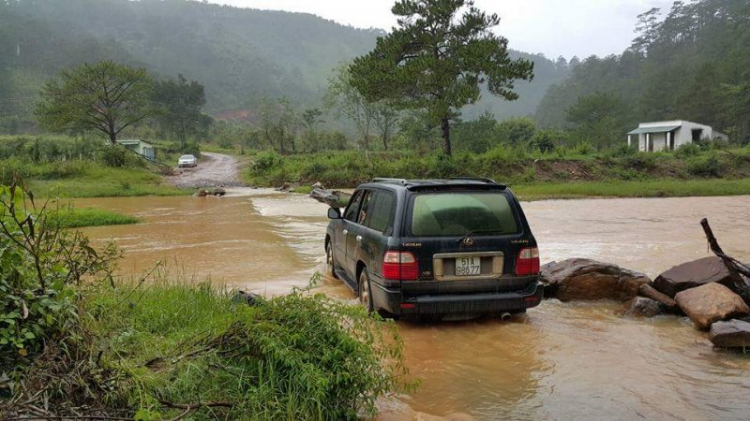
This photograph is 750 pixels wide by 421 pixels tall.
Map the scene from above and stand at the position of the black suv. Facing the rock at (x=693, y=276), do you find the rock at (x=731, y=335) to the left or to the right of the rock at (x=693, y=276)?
right

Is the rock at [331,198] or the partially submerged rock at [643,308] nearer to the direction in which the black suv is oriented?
the rock

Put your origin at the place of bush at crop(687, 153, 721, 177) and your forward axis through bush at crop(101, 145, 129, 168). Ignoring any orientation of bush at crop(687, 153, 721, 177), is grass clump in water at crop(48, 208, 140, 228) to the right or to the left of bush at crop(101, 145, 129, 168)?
left

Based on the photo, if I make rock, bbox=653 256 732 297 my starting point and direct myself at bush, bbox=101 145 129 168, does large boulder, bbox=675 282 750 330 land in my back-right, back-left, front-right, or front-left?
back-left

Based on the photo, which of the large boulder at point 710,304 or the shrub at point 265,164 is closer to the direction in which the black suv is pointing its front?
the shrub

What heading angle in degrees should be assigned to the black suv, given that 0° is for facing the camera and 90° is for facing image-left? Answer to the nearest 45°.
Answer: approximately 135°

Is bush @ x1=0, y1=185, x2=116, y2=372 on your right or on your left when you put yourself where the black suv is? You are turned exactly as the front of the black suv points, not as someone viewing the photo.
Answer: on your left

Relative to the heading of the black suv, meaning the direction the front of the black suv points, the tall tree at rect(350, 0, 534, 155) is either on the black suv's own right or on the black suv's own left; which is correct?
on the black suv's own right

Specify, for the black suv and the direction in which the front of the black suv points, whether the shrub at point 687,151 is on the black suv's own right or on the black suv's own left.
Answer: on the black suv's own right

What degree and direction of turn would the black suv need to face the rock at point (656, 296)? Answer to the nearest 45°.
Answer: approximately 90° to its right

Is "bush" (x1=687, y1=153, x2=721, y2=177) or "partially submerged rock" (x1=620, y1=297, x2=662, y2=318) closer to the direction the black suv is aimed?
the bush

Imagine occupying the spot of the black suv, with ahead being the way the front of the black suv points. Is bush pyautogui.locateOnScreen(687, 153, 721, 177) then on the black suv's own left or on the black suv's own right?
on the black suv's own right
